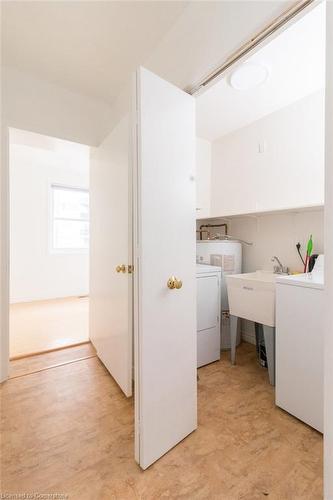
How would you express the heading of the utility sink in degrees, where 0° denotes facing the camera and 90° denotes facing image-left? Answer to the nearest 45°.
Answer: approximately 45°

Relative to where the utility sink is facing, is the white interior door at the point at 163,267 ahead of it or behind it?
ahead

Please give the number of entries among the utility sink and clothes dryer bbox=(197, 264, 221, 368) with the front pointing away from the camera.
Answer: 0

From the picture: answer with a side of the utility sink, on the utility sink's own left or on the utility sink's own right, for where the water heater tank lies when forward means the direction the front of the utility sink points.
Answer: on the utility sink's own right

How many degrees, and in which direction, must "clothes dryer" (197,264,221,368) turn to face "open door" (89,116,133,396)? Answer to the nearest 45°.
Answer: approximately 90° to its right

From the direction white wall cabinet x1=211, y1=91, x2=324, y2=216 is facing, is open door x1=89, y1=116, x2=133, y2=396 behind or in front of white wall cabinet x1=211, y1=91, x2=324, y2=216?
in front

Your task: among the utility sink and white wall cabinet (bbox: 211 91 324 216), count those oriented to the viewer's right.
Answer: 0

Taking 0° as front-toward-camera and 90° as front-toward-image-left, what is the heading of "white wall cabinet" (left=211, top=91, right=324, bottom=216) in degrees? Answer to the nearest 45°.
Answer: approximately 45°
